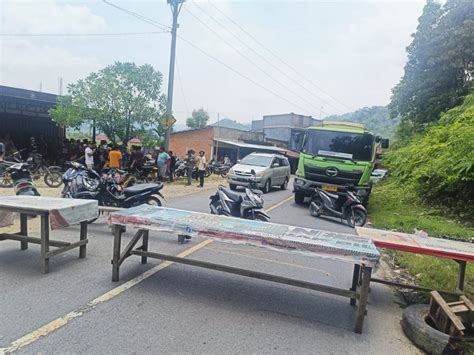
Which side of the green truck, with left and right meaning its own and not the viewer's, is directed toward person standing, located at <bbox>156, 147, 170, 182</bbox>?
right

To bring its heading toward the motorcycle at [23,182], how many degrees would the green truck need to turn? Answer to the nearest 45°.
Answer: approximately 45° to its right

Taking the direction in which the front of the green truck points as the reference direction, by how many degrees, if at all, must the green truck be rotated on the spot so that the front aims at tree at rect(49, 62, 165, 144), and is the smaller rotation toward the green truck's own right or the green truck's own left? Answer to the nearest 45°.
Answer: approximately 90° to the green truck's own right

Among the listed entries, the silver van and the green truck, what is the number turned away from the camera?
0

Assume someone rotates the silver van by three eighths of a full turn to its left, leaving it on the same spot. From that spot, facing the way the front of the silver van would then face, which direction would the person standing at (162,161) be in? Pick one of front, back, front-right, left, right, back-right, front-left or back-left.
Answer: back

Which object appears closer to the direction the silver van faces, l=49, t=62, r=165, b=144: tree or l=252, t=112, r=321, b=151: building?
the tree

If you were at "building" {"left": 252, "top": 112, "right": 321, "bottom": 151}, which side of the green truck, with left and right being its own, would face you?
back

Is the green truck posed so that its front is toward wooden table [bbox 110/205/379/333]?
yes

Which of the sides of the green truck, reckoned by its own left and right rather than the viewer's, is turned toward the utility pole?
right

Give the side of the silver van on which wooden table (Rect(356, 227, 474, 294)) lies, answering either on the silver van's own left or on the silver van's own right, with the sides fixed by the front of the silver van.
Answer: on the silver van's own left

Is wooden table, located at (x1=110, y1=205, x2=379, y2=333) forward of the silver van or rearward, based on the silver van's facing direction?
forward

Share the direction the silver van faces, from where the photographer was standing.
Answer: facing the viewer and to the left of the viewer

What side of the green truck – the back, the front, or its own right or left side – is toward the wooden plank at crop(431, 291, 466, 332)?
front

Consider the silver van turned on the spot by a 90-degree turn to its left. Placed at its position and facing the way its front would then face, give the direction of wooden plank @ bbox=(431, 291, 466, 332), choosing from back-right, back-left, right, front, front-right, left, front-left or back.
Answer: front-right

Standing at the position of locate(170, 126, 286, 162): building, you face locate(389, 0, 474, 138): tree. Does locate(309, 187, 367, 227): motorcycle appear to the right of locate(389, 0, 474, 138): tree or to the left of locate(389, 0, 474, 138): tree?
right

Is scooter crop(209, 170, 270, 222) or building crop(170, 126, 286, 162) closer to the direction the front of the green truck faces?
the scooter

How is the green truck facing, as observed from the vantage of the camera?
facing the viewer
